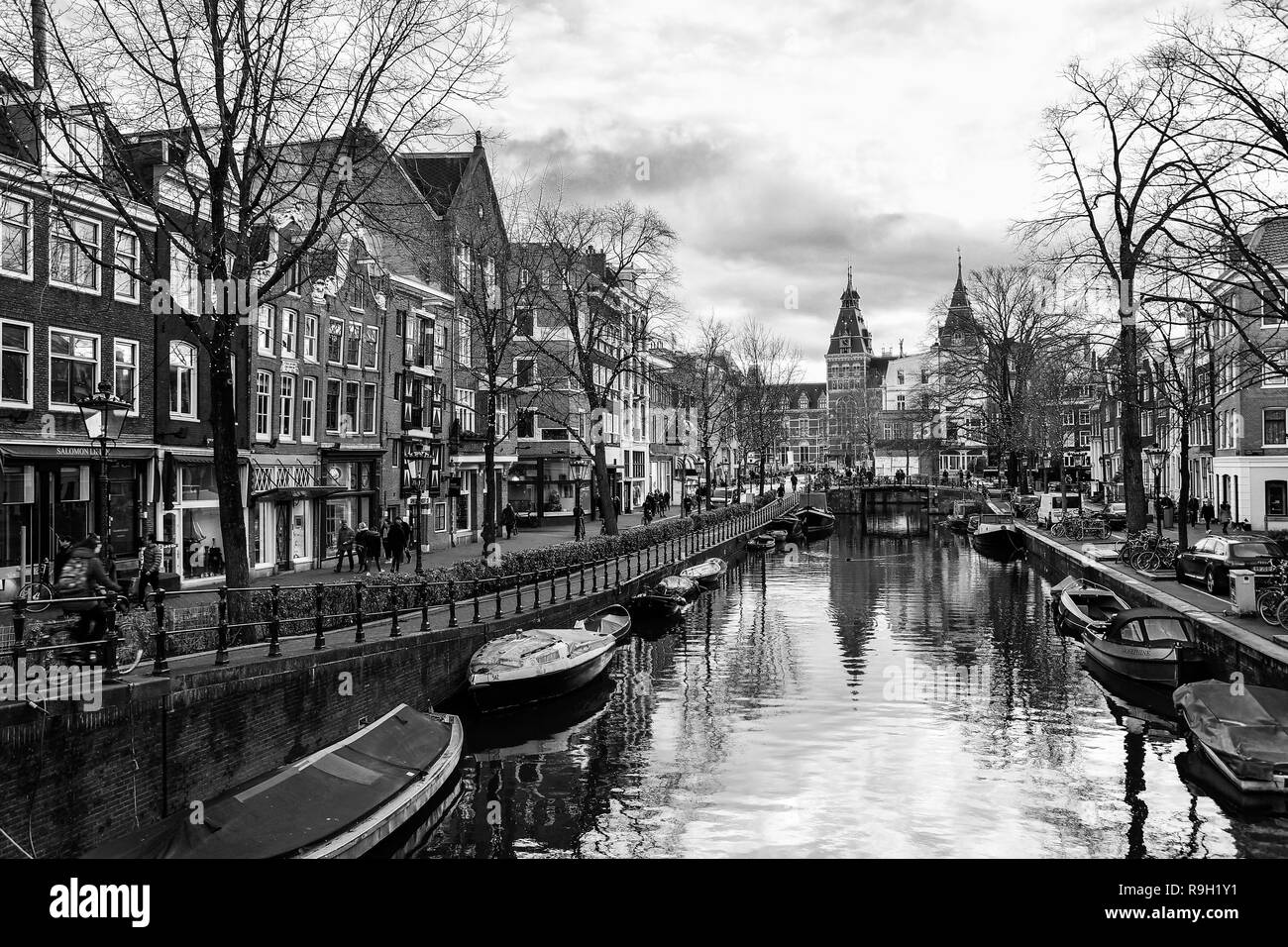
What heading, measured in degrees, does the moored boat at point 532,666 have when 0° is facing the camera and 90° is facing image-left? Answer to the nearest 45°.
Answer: approximately 45°

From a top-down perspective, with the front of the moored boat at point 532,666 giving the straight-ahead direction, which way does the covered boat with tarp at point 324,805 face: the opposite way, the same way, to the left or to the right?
the opposite way

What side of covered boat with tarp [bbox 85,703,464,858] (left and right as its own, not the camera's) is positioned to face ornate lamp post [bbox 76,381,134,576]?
left

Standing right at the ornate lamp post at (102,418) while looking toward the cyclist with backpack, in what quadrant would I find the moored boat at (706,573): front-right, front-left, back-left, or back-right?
back-left

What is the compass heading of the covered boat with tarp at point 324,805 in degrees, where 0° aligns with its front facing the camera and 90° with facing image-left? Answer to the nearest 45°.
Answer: approximately 225°

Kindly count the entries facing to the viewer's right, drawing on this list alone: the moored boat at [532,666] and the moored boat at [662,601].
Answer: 0
